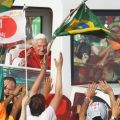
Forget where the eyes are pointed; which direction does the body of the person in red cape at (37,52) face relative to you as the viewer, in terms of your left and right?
facing the viewer and to the right of the viewer
